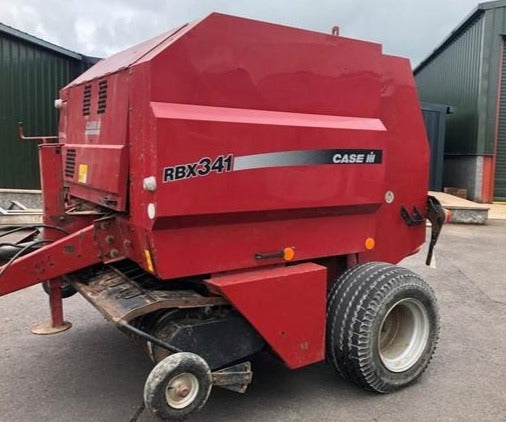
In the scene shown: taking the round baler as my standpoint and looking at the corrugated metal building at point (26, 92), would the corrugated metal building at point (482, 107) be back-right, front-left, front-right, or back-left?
front-right

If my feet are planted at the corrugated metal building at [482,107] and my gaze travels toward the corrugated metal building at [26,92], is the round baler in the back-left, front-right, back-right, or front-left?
front-left

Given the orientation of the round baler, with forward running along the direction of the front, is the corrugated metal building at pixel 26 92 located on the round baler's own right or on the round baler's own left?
on the round baler's own right

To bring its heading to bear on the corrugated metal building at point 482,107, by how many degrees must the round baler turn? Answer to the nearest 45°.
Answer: approximately 180°

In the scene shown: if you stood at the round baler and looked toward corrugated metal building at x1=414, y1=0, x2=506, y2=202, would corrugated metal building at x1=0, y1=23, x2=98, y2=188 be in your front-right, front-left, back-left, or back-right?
front-left

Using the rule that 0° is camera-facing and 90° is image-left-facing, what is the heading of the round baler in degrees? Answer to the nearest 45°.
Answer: approximately 45°

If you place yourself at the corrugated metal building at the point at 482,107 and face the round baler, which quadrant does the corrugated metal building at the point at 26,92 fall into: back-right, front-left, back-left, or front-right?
front-right
